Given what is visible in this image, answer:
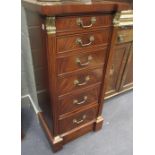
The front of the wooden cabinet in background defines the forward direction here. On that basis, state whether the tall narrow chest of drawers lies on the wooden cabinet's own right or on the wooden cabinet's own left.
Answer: on the wooden cabinet's own right

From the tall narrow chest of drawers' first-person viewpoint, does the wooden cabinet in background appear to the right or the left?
on its left

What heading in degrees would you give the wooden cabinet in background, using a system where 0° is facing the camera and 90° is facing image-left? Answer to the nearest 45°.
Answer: approximately 315°

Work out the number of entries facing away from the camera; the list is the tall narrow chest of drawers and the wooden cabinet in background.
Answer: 0
